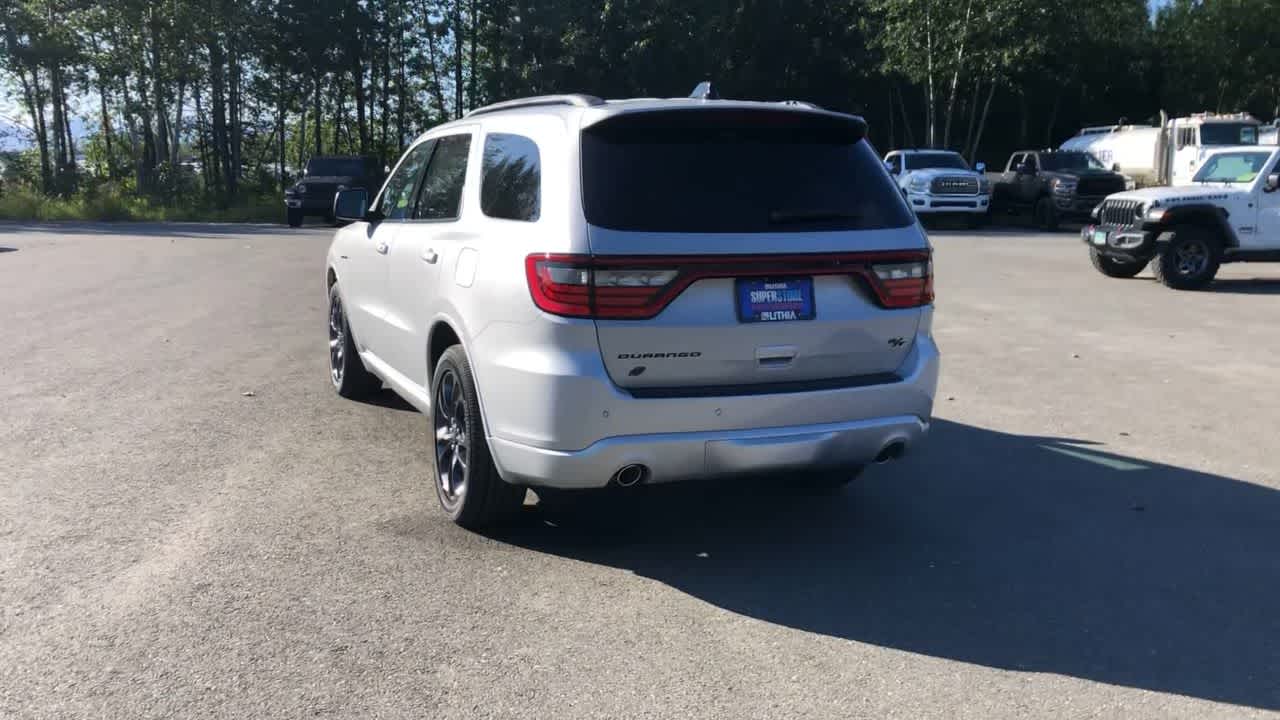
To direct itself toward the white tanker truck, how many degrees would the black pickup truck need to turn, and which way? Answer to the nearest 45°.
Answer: approximately 90° to its left

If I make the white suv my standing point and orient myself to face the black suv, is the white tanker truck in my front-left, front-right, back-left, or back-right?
front-right

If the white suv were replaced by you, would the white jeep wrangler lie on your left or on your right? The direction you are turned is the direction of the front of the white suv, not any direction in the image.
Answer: on your right

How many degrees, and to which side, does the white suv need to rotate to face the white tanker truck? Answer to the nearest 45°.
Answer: approximately 90° to its right

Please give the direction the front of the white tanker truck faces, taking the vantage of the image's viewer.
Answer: facing the viewer and to the right of the viewer

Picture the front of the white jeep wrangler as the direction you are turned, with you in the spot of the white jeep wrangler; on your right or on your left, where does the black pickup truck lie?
on your right

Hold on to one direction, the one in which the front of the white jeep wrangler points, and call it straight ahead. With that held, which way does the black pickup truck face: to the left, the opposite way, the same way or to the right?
to the left

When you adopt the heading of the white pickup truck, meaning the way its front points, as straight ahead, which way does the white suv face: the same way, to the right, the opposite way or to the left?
the opposite way

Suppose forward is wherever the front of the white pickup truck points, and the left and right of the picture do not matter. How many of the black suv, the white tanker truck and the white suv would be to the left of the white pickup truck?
1

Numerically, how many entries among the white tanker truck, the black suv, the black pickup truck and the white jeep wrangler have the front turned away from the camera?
0
